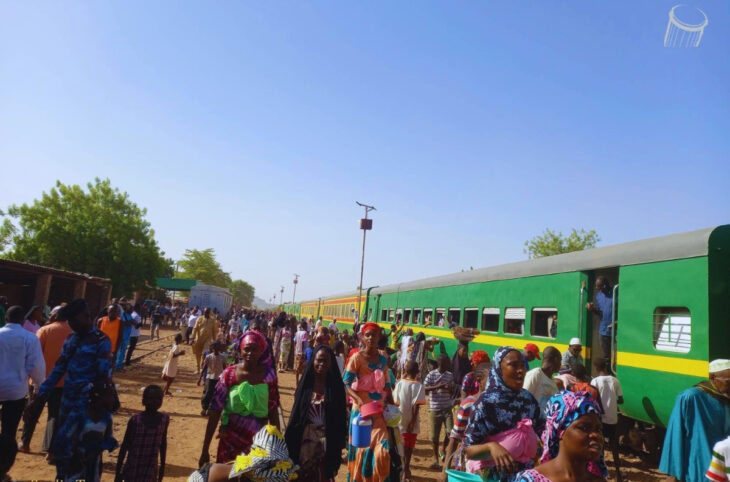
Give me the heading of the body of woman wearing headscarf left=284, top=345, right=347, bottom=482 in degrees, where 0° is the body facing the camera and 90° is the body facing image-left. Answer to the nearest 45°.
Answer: approximately 0°

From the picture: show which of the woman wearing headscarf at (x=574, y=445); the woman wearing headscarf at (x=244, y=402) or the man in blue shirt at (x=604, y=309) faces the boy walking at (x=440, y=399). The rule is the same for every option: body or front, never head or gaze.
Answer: the man in blue shirt

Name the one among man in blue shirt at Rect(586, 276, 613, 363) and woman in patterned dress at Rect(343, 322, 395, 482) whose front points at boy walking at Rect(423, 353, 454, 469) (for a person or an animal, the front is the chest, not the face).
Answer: the man in blue shirt

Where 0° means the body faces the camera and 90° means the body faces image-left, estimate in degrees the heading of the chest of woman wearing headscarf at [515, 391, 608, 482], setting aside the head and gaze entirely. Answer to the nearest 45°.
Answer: approximately 315°

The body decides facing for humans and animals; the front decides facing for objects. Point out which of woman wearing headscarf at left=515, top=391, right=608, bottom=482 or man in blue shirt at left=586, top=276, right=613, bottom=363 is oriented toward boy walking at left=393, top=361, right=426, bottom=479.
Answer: the man in blue shirt

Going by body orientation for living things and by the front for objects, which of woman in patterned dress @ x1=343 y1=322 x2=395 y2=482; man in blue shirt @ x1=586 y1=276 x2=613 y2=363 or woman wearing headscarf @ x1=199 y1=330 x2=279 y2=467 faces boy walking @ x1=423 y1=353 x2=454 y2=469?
the man in blue shirt

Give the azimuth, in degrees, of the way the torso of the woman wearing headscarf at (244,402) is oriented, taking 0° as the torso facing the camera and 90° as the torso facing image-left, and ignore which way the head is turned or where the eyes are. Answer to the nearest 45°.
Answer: approximately 0°
